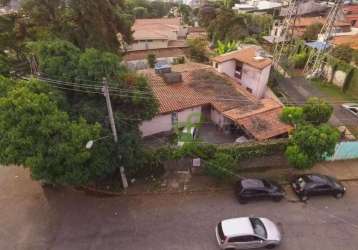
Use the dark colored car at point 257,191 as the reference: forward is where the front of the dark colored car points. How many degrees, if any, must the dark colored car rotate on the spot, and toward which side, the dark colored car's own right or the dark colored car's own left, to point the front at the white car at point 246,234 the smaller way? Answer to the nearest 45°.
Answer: approximately 90° to the dark colored car's own right

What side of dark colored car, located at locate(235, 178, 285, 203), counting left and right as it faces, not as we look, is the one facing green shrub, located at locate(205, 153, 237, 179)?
back

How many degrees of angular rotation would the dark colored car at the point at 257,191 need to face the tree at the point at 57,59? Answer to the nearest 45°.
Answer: approximately 180°

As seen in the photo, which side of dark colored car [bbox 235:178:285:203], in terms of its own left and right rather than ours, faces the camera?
right
